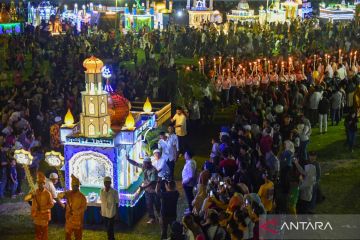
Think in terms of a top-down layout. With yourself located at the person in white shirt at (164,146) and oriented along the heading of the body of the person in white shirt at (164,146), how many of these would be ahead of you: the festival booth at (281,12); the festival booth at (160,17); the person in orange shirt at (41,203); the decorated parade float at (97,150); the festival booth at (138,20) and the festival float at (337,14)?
2

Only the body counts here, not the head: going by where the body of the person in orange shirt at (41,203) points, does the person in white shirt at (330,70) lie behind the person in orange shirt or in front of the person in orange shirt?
behind

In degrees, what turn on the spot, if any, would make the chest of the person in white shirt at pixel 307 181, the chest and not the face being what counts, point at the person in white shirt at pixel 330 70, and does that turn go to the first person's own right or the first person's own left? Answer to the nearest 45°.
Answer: approximately 45° to the first person's own right

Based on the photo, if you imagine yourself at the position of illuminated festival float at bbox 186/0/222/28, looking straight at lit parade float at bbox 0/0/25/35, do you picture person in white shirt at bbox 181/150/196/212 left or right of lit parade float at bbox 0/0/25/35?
left

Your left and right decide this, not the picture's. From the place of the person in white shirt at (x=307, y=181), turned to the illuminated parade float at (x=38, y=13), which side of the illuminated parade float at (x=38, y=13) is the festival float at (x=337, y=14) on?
right

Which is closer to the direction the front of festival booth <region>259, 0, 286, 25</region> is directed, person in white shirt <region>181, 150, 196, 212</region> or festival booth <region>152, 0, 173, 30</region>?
the person in white shirt

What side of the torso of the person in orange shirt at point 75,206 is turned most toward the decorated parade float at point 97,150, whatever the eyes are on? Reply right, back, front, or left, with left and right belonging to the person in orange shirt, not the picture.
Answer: back

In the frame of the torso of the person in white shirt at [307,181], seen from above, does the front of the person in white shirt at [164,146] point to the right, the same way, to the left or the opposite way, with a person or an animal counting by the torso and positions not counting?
to the left

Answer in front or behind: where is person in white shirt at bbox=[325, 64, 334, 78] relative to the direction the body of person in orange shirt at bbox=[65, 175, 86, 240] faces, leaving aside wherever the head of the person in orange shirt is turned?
behind

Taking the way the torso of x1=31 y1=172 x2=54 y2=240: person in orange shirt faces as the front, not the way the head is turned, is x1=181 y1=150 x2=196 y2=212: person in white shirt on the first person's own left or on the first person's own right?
on the first person's own left

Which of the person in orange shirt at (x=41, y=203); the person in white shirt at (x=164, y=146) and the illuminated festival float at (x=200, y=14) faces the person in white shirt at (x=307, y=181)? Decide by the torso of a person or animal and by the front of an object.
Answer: the illuminated festival float

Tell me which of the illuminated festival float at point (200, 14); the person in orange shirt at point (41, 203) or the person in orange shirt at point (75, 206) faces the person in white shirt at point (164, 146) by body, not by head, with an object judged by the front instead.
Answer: the illuminated festival float

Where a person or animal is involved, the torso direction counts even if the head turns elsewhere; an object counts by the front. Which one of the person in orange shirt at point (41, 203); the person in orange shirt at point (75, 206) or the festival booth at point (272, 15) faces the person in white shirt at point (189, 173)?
the festival booth

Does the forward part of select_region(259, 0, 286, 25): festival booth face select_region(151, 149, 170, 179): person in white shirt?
yes

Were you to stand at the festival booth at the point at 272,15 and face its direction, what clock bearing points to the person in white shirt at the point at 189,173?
The person in white shirt is roughly at 12 o'clock from the festival booth.
